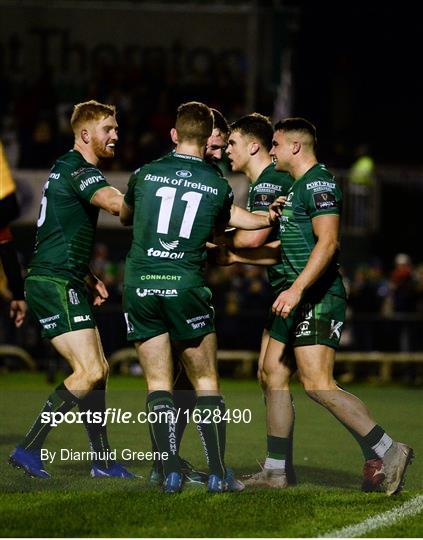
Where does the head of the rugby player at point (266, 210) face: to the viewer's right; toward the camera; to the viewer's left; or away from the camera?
to the viewer's left

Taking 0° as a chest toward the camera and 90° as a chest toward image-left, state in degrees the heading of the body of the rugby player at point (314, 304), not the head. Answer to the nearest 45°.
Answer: approximately 90°

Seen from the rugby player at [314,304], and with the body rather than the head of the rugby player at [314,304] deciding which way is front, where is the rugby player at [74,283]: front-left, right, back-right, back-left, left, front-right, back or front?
front

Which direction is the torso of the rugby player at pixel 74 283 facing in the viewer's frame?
to the viewer's right

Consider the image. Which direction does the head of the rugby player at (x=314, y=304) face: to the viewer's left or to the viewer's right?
to the viewer's left

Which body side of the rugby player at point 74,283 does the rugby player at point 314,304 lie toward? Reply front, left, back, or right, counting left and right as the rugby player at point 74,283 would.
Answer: front
